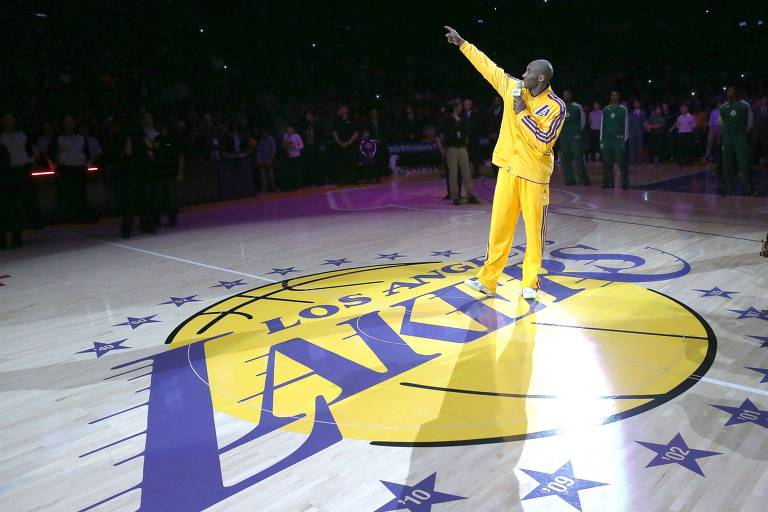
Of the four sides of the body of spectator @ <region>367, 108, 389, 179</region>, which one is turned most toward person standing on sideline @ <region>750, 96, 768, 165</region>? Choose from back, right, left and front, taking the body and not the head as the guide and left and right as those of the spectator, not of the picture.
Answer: left

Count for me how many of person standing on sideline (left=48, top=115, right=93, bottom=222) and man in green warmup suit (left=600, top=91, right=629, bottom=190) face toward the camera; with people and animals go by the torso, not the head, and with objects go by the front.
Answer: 2

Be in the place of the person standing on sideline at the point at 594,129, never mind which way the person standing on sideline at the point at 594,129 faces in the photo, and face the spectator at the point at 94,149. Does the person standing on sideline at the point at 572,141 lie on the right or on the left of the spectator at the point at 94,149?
left

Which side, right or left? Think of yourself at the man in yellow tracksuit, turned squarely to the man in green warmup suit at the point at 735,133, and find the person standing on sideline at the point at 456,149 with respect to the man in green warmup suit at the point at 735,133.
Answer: left

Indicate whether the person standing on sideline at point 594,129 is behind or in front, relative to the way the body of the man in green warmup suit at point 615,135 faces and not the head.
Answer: behind

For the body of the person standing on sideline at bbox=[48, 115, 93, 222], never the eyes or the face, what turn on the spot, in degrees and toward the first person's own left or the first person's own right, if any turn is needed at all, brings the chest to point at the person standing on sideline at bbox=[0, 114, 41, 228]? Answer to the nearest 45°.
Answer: approximately 45° to the first person's own right

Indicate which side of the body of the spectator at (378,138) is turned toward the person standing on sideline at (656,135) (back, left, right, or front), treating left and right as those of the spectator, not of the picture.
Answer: left
